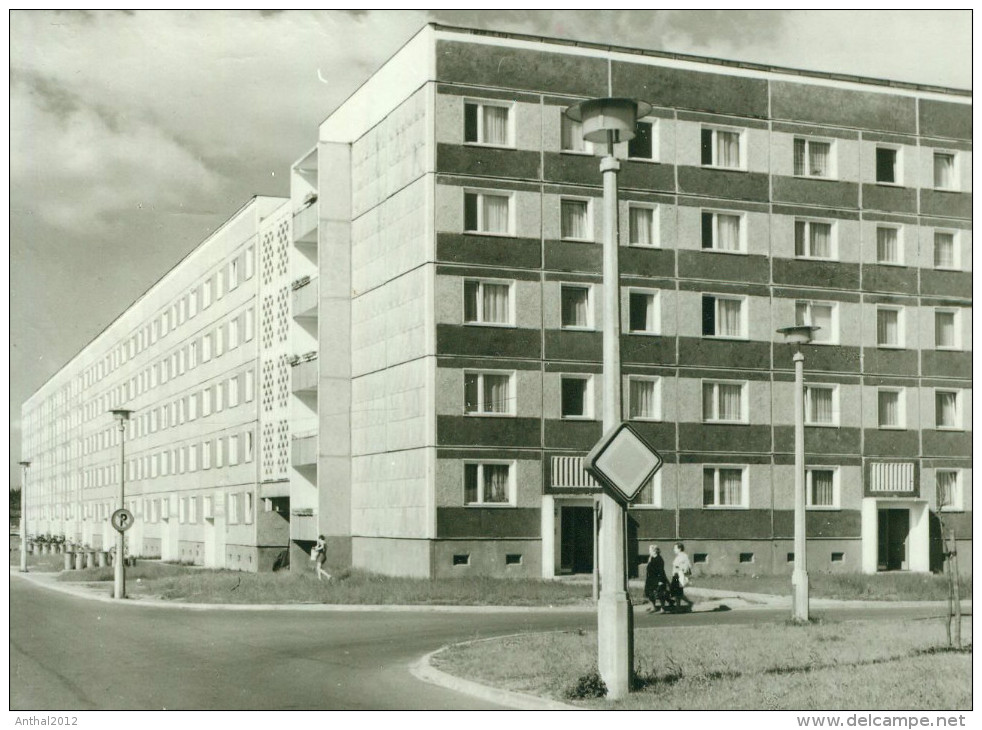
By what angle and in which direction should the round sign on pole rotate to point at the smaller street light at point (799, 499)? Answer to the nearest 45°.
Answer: approximately 45° to its left

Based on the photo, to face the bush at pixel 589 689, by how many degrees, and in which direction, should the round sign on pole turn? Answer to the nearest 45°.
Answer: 0° — it already faces it

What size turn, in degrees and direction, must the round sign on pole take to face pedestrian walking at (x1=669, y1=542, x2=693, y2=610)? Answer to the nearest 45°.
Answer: approximately 45° to its left

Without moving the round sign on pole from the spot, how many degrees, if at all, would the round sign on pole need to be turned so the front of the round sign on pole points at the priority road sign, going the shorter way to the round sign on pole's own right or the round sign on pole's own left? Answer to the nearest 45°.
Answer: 0° — it already faces it

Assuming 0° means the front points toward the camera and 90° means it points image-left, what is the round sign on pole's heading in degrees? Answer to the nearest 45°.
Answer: approximately 0°
